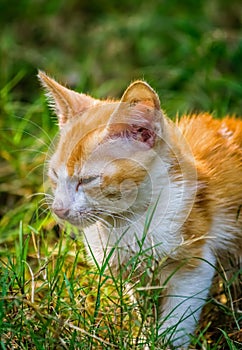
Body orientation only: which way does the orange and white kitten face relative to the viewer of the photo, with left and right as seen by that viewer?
facing the viewer and to the left of the viewer
